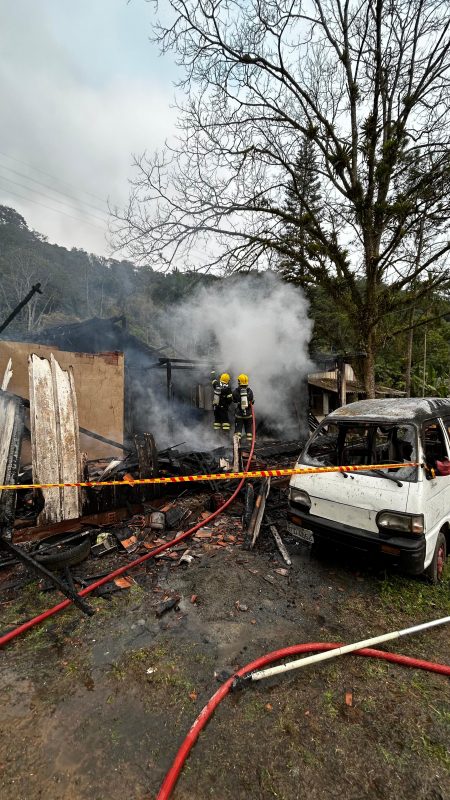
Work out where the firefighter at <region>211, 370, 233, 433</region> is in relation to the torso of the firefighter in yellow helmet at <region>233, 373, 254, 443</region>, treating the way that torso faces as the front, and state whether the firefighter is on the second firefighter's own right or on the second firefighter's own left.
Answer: on the second firefighter's own left

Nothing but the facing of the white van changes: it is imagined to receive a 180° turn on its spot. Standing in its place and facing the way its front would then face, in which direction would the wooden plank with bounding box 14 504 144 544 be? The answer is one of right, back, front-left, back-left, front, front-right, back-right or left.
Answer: back-left

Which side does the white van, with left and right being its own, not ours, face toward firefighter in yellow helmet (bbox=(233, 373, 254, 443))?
right

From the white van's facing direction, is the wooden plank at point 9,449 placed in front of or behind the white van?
in front

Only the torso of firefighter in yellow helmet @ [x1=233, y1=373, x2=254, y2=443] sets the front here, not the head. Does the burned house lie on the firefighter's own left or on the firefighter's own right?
on the firefighter's own left

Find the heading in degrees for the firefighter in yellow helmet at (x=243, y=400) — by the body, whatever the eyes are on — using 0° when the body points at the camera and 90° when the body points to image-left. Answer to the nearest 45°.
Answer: approximately 180°

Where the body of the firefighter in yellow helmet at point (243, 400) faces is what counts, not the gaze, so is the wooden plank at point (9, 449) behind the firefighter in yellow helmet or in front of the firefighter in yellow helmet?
behind

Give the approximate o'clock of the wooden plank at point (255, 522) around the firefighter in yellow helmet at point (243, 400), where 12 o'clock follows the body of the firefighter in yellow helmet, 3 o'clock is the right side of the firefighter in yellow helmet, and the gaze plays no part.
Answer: The wooden plank is roughly at 6 o'clock from the firefighter in yellow helmet.

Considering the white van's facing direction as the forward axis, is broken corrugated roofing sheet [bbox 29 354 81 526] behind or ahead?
ahead

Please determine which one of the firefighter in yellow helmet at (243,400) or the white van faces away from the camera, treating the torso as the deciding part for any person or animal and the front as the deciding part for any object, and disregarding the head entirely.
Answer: the firefighter in yellow helmet

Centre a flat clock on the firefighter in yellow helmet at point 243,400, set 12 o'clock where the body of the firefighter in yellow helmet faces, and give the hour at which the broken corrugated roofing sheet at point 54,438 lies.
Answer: The broken corrugated roofing sheet is roughly at 7 o'clock from the firefighter in yellow helmet.

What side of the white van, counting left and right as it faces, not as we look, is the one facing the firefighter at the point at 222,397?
right

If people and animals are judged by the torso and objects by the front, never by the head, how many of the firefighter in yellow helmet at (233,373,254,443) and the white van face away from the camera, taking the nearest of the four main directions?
1

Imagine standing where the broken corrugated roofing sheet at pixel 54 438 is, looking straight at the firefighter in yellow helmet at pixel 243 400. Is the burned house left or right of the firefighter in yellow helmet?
left
